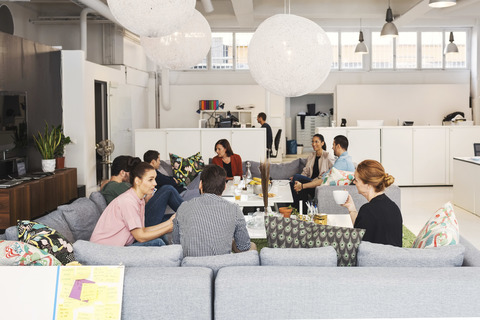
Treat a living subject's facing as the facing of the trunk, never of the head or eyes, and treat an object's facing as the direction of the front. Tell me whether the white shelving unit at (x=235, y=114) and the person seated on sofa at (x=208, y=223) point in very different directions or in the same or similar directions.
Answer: very different directions

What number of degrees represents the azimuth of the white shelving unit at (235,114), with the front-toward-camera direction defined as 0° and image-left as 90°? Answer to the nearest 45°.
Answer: approximately 0°

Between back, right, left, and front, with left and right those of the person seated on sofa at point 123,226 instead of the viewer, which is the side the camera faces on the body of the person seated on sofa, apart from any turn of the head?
right

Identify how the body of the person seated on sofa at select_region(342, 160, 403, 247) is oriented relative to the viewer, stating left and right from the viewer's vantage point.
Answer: facing away from the viewer and to the left of the viewer

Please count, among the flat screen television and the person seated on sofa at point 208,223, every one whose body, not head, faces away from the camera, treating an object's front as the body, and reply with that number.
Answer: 1

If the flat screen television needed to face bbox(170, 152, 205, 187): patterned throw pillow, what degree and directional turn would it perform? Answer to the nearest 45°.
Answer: approximately 45° to its left

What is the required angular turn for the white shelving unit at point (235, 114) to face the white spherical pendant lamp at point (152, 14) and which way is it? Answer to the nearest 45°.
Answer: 0° — it already faces it

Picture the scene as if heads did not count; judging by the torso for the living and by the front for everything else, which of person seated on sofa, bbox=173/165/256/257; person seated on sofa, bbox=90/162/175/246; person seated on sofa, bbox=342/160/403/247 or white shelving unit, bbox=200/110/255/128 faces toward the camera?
the white shelving unit

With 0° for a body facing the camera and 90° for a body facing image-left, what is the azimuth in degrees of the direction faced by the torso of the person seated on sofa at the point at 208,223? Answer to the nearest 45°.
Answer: approximately 180°

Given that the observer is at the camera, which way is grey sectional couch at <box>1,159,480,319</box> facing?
facing away from the viewer

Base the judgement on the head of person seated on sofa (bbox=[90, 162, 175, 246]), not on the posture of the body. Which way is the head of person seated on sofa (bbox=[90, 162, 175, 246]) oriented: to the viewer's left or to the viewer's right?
to the viewer's right
